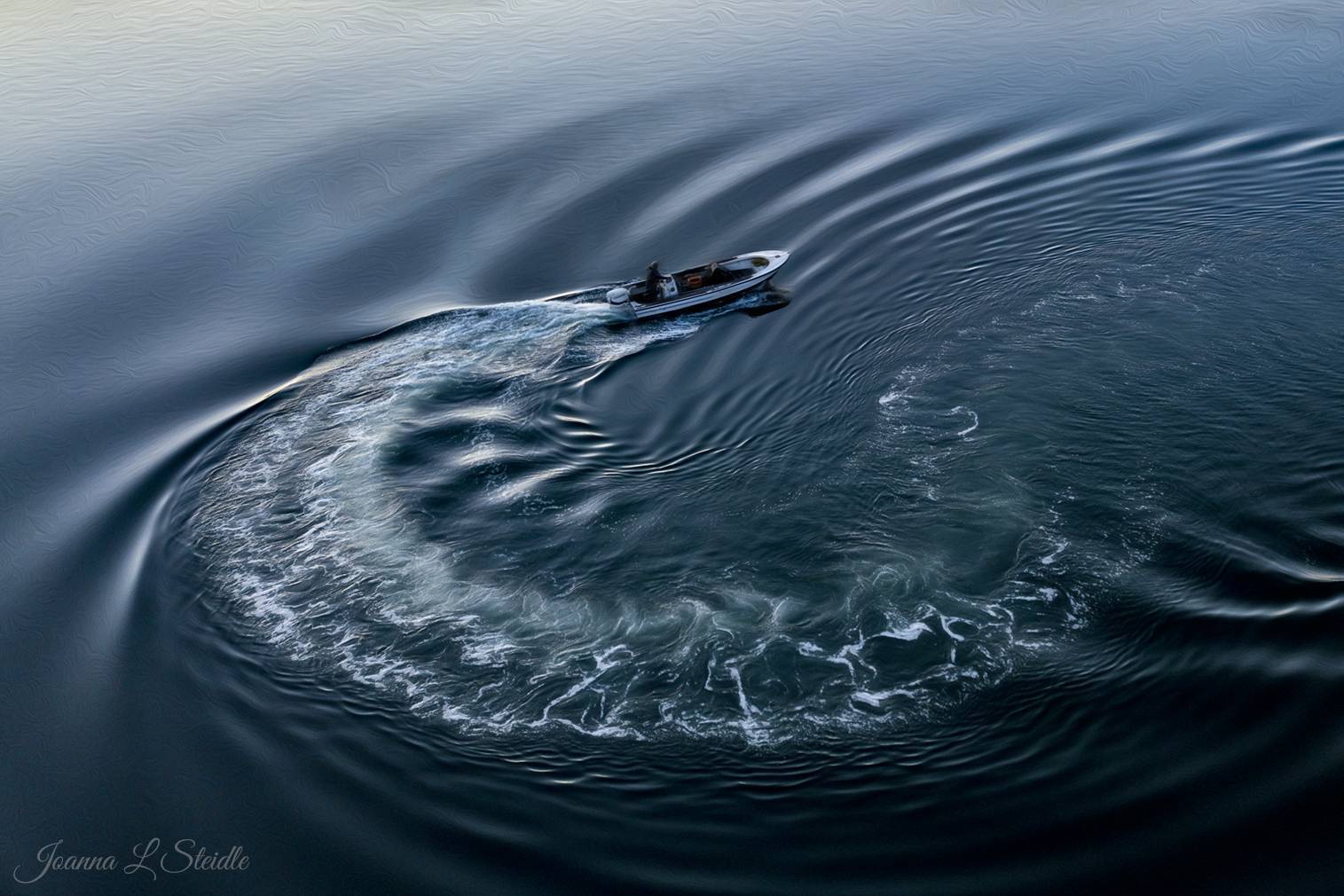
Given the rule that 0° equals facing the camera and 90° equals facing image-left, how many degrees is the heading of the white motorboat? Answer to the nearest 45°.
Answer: approximately 225°
